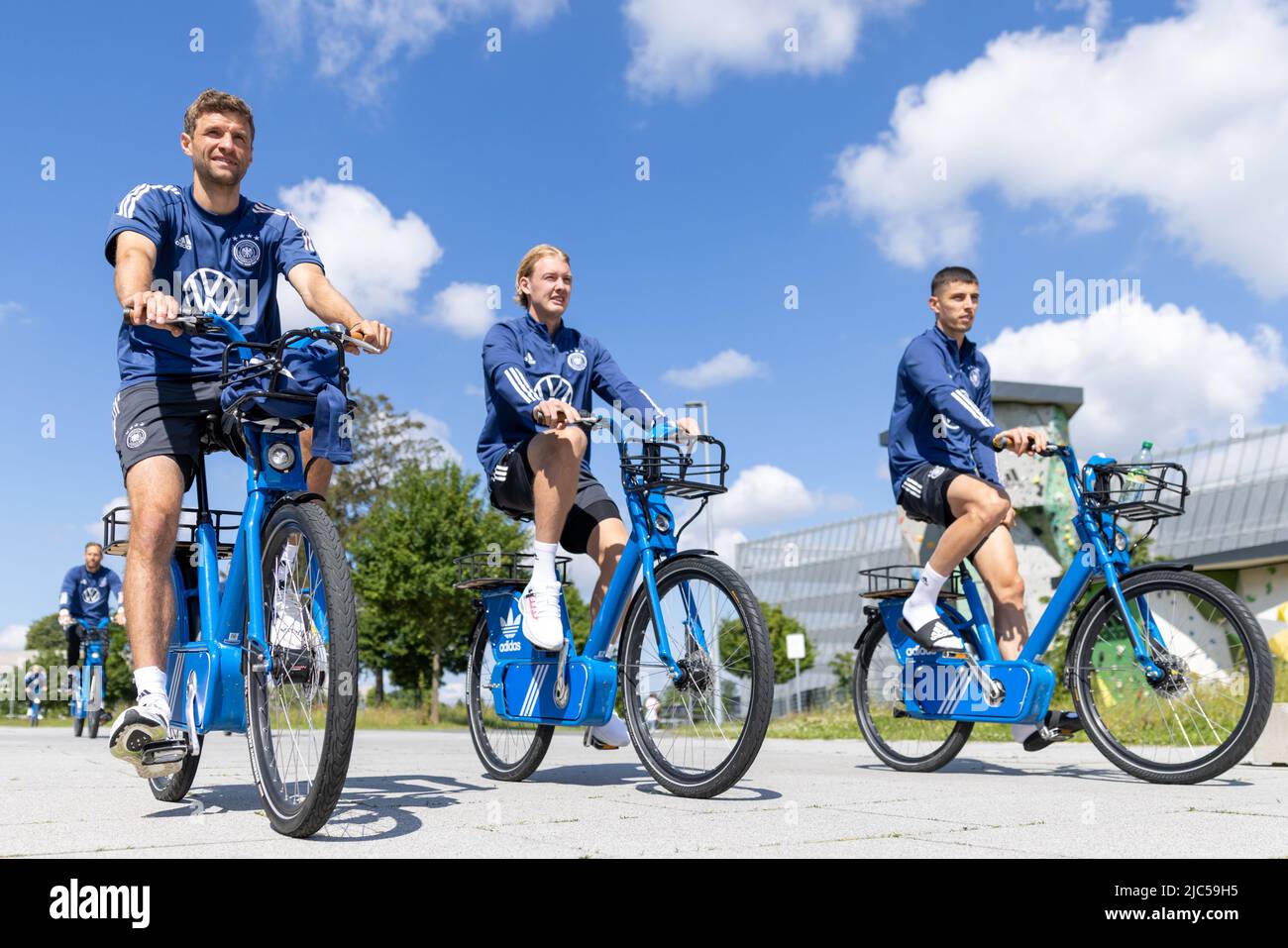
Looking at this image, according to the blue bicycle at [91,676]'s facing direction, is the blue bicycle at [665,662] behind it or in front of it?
in front

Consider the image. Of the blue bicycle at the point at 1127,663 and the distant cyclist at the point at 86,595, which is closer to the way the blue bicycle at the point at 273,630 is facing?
the blue bicycle

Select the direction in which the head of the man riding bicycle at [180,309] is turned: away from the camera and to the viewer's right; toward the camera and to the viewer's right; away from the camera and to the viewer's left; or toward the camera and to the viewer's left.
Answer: toward the camera and to the viewer's right

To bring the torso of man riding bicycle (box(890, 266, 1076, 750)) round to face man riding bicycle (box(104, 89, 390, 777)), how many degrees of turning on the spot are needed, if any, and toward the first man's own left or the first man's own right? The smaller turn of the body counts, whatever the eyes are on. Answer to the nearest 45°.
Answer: approximately 90° to the first man's own right

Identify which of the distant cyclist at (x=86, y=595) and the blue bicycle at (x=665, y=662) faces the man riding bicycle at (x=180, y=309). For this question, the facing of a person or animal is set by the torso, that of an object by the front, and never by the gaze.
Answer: the distant cyclist

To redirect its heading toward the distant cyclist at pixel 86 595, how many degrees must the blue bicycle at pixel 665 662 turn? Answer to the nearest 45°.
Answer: approximately 180°

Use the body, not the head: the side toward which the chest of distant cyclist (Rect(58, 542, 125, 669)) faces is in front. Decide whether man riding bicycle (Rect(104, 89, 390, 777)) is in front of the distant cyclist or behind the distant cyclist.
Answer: in front

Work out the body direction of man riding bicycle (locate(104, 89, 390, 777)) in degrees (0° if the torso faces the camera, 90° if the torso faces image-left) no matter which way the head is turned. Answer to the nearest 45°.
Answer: approximately 315°
